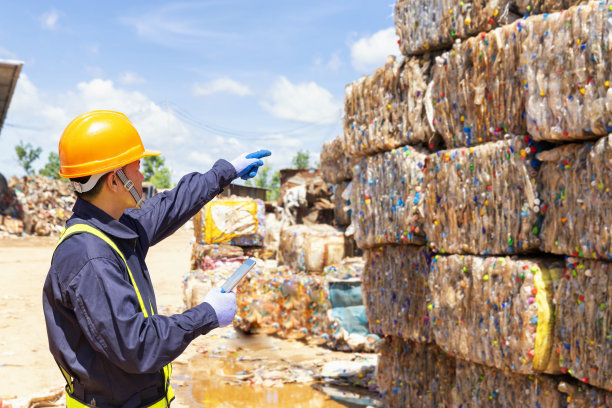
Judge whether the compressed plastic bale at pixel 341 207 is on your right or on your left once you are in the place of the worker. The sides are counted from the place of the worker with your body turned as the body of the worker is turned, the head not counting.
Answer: on your left

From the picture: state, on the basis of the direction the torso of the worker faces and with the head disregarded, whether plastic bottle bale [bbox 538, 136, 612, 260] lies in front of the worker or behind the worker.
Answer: in front

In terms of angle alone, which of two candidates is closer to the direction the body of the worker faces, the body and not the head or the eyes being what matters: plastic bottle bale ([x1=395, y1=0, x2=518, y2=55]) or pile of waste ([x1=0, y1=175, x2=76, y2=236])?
the plastic bottle bale

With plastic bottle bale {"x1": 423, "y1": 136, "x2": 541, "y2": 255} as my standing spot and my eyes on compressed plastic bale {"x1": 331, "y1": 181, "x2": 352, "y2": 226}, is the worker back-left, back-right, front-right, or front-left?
back-left

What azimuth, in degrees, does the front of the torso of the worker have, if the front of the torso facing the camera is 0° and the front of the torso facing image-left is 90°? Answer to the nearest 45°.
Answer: approximately 270°

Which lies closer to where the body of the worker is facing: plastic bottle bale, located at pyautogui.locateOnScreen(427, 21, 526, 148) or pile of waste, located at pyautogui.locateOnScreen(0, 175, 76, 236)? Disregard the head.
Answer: the plastic bottle bale
